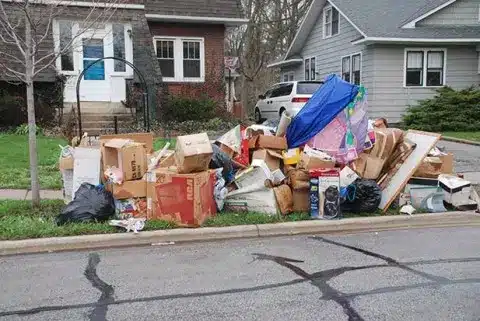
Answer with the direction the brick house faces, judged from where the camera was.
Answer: facing the viewer

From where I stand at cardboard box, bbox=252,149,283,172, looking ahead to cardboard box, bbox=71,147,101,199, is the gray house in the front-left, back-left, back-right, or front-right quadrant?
back-right

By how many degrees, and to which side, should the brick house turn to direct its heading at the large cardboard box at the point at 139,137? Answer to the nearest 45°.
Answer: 0° — it already faces it

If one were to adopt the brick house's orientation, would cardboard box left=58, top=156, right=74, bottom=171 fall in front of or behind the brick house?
in front

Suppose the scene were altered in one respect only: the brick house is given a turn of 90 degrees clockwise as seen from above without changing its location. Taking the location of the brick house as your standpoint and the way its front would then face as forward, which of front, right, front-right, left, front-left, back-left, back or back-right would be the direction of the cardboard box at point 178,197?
left

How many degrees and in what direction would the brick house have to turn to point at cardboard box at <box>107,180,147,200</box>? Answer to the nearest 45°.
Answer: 0° — it already faces it

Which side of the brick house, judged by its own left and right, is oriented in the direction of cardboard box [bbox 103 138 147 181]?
front

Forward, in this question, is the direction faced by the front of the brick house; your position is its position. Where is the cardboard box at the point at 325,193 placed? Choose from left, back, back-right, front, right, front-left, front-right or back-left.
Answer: front

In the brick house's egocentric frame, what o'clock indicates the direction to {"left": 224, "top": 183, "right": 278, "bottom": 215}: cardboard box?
The cardboard box is roughly at 12 o'clock from the brick house.

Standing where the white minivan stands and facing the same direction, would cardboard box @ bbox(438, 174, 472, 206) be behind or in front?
behind

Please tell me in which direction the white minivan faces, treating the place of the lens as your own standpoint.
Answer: facing away from the viewer and to the left of the viewer

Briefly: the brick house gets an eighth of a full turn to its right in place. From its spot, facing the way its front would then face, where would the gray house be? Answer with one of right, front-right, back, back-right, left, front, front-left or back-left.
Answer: back-left

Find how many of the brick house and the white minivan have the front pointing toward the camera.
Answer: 1
